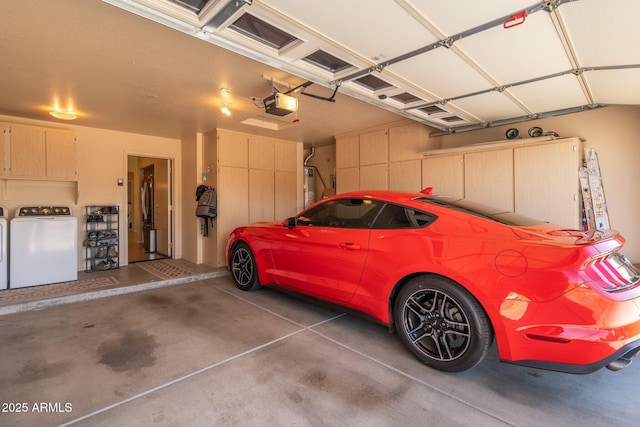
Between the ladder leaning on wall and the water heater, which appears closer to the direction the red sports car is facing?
the water heater

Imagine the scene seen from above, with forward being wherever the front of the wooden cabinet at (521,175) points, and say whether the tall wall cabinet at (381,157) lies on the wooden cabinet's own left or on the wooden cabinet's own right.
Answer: on the wooden cabinet's own right

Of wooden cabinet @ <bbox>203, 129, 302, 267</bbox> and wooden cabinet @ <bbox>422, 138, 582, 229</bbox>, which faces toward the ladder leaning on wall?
wooden cabinet @ <bbox>203, 129, 302, 267</bbox>

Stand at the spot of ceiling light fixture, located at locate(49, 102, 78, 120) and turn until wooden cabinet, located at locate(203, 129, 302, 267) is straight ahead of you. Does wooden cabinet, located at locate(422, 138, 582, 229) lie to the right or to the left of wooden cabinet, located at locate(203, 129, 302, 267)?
right

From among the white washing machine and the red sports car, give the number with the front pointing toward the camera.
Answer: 1

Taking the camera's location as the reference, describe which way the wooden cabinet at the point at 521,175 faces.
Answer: facing the viewer and to the left of the viewer

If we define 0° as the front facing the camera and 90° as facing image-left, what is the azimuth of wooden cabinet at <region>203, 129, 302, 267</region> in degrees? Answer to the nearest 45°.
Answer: approximately 315°

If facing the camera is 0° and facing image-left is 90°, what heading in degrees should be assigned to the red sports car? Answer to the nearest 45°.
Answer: approximately 135°

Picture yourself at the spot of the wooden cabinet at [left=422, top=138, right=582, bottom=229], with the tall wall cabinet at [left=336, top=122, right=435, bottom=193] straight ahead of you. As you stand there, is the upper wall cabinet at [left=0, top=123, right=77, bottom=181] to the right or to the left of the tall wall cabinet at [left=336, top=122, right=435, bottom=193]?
left

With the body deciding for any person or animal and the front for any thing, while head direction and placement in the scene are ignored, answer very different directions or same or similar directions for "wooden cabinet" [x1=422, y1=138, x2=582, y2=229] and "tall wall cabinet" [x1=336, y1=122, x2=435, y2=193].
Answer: same or similar directions

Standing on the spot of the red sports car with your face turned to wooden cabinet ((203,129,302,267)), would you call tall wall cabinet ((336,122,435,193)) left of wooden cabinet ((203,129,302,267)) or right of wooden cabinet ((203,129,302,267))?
right

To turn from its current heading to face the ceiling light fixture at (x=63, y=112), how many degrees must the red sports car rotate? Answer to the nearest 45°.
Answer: approximately 45° to its left

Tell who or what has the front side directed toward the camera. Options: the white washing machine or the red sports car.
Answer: the white washing machine

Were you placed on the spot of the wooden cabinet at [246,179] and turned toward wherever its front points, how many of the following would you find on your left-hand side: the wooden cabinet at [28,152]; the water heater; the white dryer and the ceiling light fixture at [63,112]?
1

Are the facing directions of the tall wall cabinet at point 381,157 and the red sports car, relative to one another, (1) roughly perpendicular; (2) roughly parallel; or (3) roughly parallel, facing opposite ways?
roughly perpendicular

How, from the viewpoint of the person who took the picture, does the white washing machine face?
facing the viewer

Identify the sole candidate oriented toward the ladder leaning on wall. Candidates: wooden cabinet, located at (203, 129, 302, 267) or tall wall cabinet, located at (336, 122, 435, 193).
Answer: the wooden cabinet
